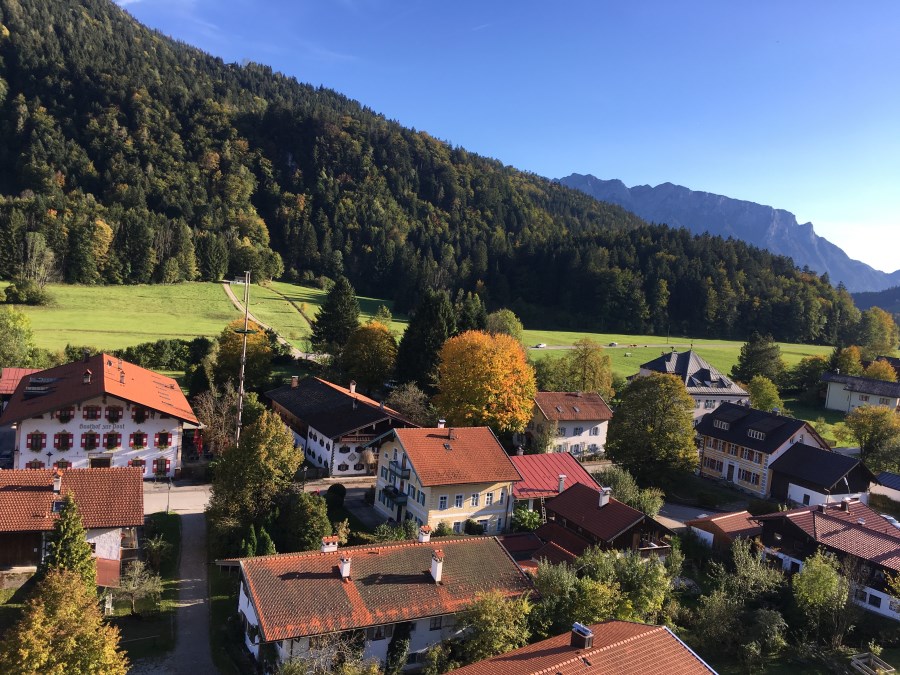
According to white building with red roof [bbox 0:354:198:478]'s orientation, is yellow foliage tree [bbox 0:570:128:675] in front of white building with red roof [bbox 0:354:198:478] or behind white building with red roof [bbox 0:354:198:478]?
in front

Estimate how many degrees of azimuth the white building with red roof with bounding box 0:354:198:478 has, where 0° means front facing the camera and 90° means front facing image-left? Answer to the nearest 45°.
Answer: approximately 0°

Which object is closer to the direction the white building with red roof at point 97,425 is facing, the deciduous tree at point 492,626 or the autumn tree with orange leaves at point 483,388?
the deciduous tree

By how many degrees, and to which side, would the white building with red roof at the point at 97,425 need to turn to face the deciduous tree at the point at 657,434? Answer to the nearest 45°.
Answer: approximately 90° to its left

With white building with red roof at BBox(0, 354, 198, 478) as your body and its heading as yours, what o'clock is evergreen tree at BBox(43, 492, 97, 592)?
The evergreen tree is roughly at 12 o'clock from the white building with red roof.

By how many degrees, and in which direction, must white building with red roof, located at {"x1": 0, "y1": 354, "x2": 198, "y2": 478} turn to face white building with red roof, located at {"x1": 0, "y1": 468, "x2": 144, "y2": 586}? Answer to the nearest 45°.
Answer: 0° — it already faces it

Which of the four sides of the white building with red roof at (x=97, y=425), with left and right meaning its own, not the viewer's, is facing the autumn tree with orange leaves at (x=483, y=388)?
left

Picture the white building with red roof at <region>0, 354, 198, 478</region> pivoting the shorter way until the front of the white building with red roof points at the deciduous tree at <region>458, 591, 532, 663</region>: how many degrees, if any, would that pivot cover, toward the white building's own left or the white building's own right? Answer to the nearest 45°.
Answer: approximately 45° to the white building's own left

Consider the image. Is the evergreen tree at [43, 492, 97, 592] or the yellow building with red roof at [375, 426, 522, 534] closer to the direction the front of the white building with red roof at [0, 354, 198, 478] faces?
the evergreen tree

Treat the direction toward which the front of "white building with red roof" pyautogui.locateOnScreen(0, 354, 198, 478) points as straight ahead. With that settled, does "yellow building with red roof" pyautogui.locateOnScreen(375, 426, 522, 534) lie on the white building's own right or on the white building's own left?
on the white building's own left

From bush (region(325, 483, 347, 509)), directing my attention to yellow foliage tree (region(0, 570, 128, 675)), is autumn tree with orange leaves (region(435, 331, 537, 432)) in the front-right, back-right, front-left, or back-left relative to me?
back-left

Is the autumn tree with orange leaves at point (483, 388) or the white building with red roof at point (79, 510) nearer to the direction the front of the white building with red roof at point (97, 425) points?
the white building with red roof

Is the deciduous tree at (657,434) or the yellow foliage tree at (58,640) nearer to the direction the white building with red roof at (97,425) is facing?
the yellow foliage tree
